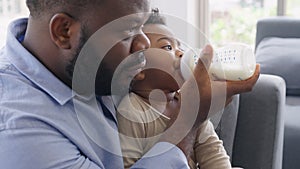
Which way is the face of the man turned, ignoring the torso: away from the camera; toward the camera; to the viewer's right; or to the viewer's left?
to the viewer's right

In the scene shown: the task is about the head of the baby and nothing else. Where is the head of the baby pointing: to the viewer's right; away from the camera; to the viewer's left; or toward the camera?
to the viewer's right

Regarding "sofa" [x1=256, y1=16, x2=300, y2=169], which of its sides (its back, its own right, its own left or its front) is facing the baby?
front

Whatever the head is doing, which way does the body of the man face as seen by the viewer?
to the viewer's right
